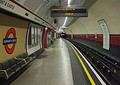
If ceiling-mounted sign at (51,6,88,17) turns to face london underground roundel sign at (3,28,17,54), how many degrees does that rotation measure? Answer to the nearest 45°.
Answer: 0° — it already faces it

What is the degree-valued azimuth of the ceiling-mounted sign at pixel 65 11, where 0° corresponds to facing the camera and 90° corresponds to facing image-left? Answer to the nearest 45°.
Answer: approximately 0°
